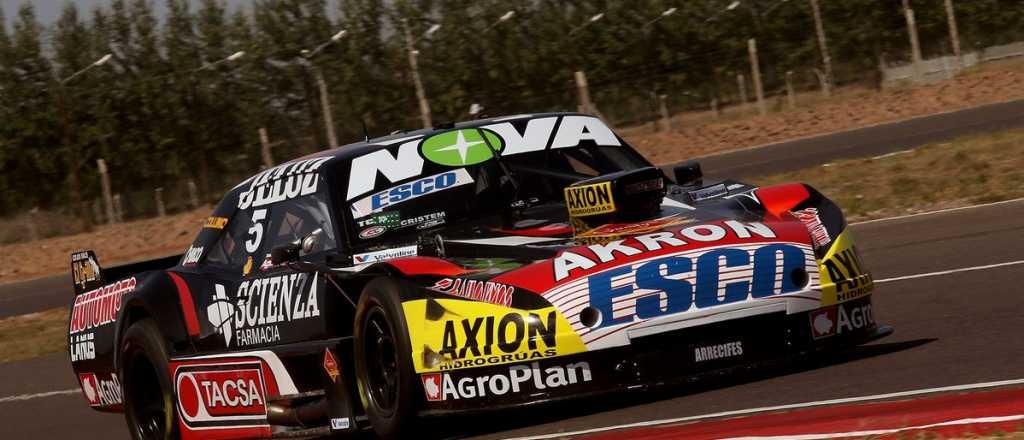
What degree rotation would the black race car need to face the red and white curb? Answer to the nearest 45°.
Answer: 0° — it already faces it

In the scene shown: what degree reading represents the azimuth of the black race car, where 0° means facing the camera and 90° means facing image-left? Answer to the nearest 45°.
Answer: approximately 315°
